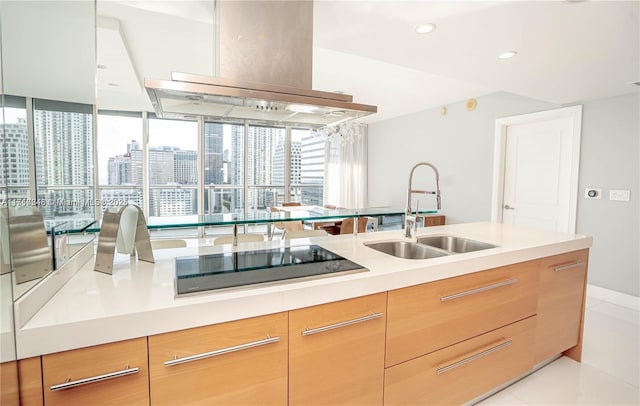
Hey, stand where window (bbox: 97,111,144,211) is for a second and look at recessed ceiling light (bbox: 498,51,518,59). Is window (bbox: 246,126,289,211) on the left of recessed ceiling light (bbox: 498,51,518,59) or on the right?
left

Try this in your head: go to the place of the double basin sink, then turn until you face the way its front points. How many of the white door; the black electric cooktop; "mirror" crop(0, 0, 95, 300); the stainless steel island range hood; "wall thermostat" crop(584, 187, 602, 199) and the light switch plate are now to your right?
3

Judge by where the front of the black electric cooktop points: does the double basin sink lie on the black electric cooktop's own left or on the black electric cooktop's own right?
on the black electric cooktop's own left

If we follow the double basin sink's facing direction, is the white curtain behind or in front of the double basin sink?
behind

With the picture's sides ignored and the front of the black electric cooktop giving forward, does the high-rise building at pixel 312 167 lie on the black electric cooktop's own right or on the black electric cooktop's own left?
on the black electric cooktop's own left

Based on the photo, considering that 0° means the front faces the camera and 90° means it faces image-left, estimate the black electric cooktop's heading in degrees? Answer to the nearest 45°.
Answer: approximately 315°

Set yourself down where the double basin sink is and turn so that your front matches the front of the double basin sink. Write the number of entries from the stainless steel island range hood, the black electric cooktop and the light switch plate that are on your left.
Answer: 1

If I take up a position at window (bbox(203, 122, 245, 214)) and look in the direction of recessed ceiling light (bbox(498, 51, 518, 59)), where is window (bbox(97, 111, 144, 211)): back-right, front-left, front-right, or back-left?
back-right
